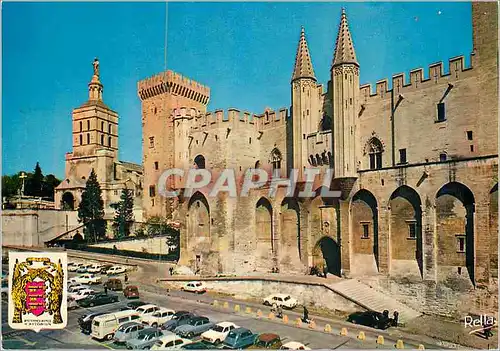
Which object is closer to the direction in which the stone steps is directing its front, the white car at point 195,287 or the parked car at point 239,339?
the parked car

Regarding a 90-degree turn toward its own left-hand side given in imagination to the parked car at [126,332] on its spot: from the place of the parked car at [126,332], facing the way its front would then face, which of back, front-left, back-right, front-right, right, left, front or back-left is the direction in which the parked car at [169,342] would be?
front

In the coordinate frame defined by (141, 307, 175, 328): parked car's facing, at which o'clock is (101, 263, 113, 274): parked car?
(101, 263, 113, 274): parked car is roughly at 4 o'clock from (141, 307, 175, 328): parked car.

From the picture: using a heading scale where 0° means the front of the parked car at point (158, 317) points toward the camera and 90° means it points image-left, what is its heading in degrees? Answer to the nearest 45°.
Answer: approximately 45°

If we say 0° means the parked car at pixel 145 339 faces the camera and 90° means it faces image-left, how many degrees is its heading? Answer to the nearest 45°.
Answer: approximately 45°

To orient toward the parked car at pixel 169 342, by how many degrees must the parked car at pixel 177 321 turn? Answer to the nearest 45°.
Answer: approximately 45° to its left

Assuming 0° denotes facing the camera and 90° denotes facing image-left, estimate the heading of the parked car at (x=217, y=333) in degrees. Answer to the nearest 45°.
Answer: approximately 45°
